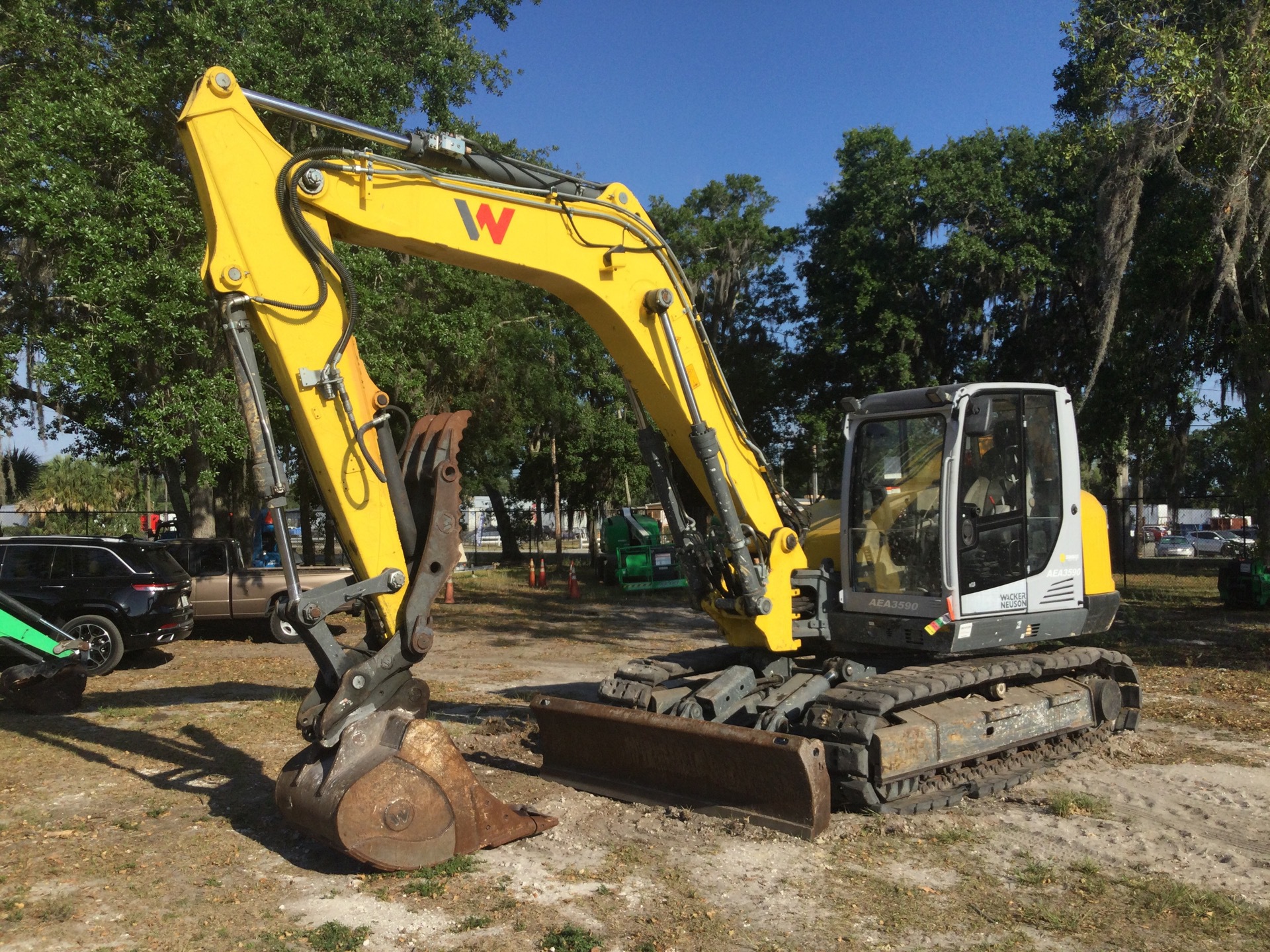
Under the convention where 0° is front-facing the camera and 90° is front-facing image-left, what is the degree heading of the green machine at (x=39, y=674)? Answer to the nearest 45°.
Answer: approximately 270°

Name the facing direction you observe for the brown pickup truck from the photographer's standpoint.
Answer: facing to the left of the viewer

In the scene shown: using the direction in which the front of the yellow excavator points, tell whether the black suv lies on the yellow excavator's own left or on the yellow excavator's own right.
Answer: on the yellow excavator's own right

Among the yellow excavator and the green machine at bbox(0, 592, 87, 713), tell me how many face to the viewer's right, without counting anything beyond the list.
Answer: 1

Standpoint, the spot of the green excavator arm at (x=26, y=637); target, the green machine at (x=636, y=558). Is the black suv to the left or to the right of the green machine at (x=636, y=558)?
left

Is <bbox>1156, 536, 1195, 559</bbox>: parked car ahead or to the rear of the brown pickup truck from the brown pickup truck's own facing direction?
to the rear

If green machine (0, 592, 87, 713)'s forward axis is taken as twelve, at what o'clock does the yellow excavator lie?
The yellow excavator is roughly at 2 o'clock from the green machine.

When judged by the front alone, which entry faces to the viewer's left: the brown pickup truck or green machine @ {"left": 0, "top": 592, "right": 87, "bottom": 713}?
the brown pickup truck

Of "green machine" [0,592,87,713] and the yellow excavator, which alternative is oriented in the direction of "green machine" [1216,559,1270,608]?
"green machine" [0,592,87,713]

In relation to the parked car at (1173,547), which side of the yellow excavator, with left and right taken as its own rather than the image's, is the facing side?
back

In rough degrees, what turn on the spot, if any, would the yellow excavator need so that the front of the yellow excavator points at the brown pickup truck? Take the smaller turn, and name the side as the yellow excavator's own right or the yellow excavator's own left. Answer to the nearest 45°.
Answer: approximately 90° to the yellow excavator's own right

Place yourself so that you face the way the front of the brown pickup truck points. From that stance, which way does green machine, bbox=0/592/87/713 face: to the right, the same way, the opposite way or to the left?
the opposite way

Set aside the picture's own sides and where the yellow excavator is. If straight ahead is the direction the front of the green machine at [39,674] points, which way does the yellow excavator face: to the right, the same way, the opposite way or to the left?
the opposite way

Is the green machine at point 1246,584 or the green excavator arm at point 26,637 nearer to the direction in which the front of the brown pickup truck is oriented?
the green excavator arm

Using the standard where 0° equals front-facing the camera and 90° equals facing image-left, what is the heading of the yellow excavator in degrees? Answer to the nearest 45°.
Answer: approximately 45°

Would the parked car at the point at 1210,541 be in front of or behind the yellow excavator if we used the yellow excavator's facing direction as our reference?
behind
